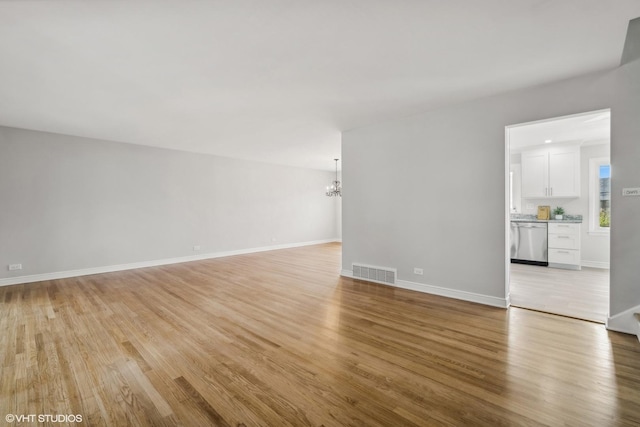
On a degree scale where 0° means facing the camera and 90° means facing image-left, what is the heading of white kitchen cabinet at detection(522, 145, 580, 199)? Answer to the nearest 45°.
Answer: approximately 0°

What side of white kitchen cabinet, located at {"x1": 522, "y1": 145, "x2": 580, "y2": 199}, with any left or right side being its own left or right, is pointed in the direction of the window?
left

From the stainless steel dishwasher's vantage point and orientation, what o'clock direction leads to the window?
The window is roughly at 8 o'clock from the stainless steel dishwasher.

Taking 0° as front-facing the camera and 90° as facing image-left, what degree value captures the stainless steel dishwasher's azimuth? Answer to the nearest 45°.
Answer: approximately 0°

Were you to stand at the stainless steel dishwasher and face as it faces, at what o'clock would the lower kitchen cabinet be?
The lower kitchen cabinet is roughly at 9 o'clock from the stainless steel dishwasher.

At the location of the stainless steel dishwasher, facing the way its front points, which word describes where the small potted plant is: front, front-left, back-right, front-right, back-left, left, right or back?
back-left

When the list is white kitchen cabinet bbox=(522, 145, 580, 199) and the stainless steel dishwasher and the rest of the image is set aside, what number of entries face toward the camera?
2
